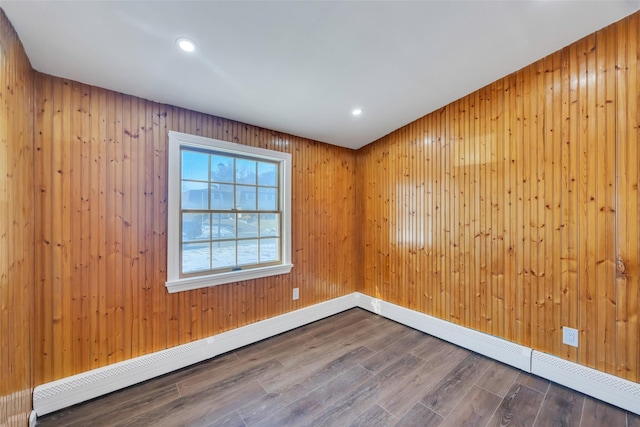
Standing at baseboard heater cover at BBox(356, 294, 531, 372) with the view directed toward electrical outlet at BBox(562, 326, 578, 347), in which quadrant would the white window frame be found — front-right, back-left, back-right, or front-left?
back-right

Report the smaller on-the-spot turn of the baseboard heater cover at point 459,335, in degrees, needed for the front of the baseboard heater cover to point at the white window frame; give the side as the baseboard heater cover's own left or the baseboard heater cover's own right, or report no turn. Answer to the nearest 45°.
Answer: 0° — it already faces it

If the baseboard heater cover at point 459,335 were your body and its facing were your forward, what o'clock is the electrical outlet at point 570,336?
The electrical outlet is roughly at 8 o'clock from the baseboard heater cover.

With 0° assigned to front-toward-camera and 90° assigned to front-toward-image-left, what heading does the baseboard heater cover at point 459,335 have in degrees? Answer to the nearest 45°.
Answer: approximately 45°

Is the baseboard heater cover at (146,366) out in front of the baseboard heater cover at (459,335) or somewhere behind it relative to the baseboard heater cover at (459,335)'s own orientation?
in front

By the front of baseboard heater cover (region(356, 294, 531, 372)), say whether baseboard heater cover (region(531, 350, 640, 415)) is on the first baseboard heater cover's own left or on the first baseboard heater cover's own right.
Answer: on the first baseboard heater cover's own left
